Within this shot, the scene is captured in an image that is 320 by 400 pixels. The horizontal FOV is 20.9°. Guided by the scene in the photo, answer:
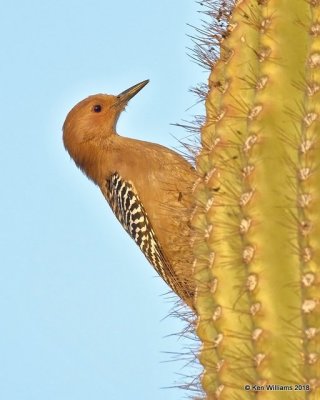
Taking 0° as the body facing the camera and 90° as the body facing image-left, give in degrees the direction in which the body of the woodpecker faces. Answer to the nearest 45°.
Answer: approximately 270°
